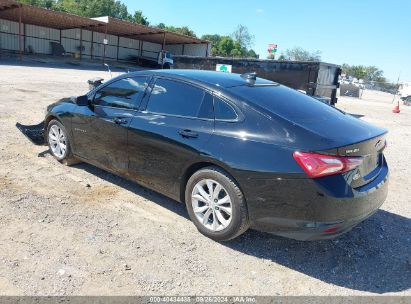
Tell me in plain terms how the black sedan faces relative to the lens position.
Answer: facing away from the viewer and to the left of the viewer

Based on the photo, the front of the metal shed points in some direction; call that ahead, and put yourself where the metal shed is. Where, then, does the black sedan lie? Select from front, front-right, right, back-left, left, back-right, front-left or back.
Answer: front-right

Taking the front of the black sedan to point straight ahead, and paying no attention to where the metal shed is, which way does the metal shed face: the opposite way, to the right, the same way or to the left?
the opposite way

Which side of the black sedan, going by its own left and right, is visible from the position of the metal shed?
front

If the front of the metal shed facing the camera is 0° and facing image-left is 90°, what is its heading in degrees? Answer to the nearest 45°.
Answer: approximately 315°
